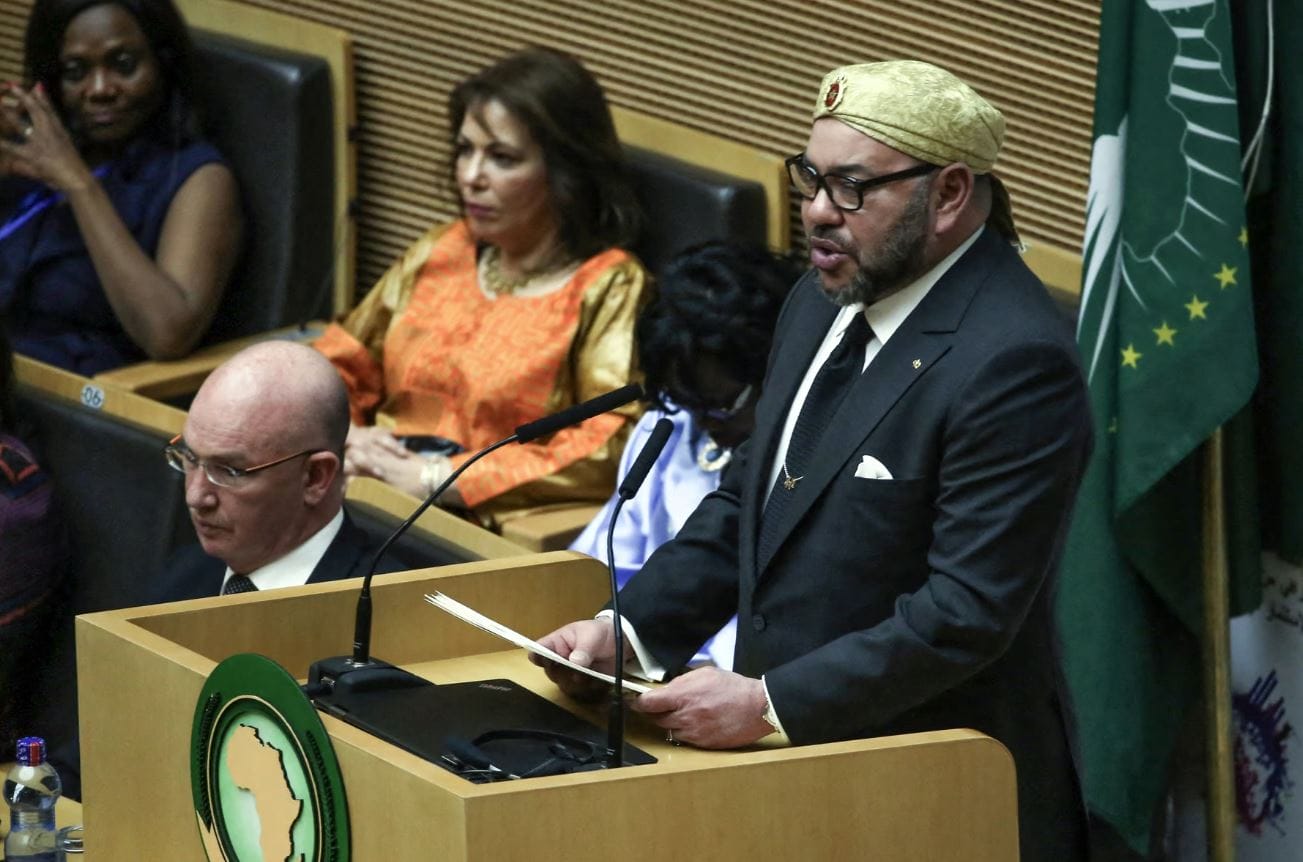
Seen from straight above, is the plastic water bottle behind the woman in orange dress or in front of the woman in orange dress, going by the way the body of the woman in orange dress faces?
in front

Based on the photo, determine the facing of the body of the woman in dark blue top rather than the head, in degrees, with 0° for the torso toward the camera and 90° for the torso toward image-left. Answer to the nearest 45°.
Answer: approximately 45°

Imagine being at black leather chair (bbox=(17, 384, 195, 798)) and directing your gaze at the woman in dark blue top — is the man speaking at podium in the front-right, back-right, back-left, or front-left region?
back-right

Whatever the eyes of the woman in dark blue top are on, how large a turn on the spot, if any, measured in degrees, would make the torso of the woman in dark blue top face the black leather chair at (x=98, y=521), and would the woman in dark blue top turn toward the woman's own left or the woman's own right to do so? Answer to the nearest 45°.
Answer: approximately 45° to the woman's own left

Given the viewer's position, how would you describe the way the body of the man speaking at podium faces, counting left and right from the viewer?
facing the viewer and to the left of the viewer

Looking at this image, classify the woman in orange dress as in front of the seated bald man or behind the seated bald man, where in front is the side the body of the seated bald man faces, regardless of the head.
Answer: behind

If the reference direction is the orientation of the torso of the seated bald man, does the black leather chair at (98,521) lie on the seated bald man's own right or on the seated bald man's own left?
on the seated bald man's own right
